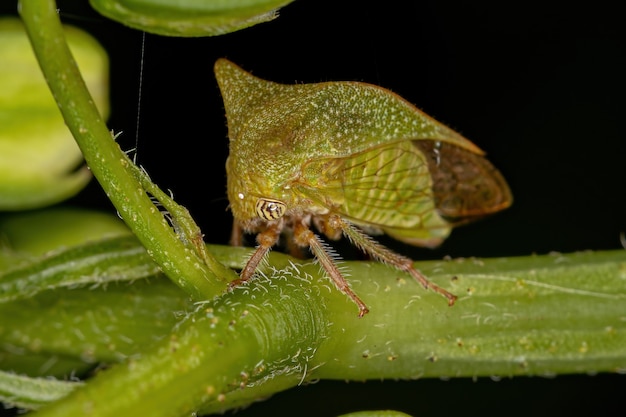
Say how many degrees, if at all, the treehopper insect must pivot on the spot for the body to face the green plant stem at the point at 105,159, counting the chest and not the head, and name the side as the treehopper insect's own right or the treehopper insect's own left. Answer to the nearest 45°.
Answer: approximately 45° to the treehopper insect's own right

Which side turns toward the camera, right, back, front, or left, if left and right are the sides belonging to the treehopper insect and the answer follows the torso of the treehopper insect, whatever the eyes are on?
left

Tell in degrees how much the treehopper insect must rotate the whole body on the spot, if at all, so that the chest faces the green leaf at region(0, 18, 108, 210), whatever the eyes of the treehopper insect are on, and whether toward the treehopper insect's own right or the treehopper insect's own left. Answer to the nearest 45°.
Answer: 0° — it already faces it
